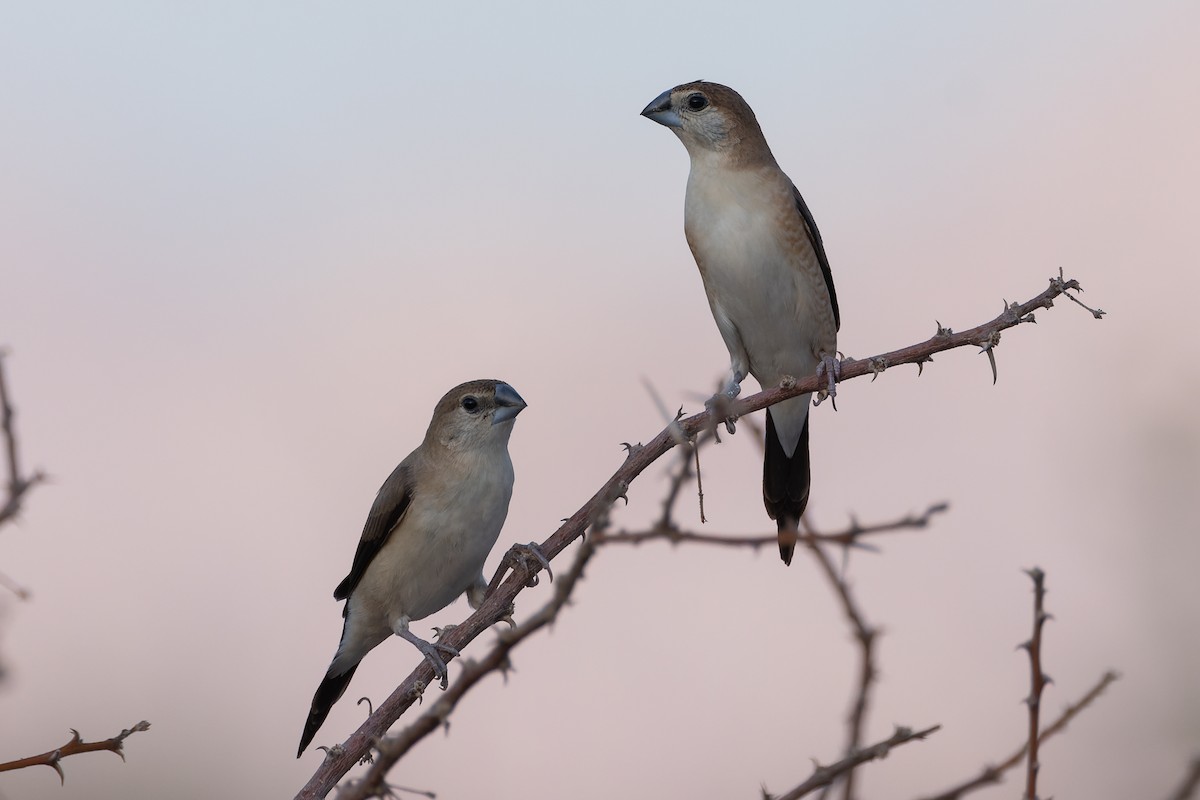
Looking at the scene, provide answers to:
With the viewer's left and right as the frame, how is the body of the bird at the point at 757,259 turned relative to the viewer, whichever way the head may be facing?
facing the viewer and to the left of the viewer

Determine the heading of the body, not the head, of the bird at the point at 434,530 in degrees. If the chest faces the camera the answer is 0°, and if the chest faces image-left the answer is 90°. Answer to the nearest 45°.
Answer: approximately 315°

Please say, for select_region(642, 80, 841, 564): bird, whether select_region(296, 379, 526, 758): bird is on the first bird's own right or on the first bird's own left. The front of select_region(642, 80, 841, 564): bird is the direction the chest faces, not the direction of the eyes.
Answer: on the first bird's own right

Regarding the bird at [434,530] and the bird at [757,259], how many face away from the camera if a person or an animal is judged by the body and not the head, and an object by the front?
0

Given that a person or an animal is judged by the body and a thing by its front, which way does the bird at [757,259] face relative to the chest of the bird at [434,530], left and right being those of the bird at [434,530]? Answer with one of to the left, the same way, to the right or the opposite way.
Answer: to the right
